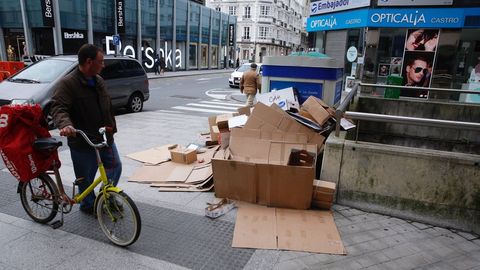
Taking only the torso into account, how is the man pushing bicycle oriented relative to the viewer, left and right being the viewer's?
facing the viewer and to the right of the viewer

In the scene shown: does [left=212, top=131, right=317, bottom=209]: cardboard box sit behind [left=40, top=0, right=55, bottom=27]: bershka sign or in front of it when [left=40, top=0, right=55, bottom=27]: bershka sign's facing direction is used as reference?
in front

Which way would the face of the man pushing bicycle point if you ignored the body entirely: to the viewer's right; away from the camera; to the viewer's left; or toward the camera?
to the viewer's right

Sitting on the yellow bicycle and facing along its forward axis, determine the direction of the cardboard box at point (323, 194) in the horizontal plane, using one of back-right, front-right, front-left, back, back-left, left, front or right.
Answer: front-left

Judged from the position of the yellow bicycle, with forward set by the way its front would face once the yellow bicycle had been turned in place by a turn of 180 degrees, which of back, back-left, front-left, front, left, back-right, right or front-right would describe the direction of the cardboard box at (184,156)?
right

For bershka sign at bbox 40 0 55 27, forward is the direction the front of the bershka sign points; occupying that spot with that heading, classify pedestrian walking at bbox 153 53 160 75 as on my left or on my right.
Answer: on my left

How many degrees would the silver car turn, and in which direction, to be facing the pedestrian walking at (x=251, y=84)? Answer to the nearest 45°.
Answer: approximately 135° to its left

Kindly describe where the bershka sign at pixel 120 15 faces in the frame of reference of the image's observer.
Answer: facing the viewer

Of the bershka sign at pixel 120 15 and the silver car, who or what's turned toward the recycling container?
the bershka sign

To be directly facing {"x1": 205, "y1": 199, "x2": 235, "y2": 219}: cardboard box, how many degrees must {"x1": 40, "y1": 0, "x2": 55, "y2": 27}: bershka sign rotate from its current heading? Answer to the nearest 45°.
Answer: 0° — it already faces it
